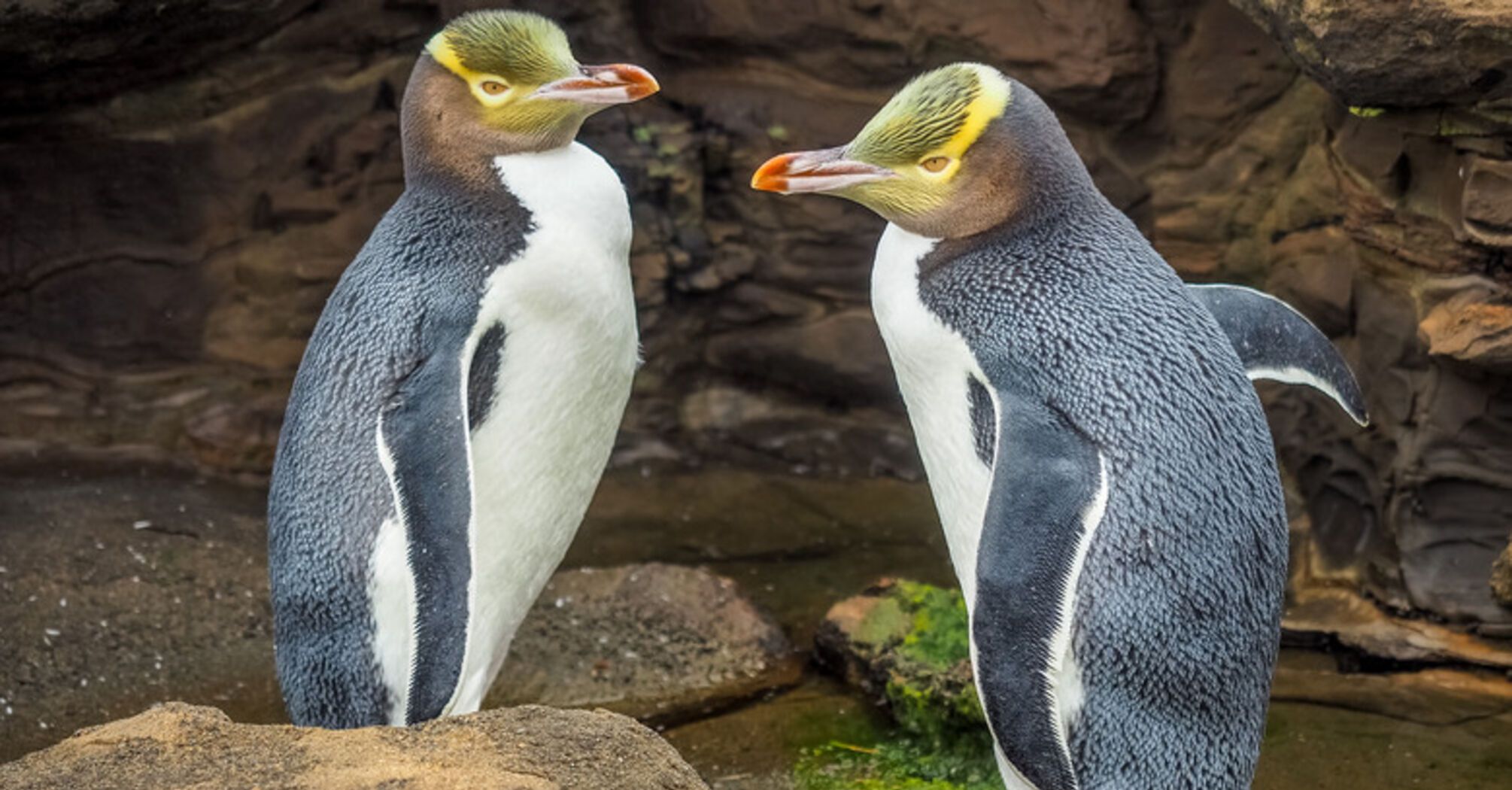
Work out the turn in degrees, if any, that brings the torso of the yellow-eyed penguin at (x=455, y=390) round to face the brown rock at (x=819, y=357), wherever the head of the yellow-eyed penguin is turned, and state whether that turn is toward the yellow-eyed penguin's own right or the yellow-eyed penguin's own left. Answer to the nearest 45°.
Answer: approximately 45° to the yellow-eyed penguin's own left

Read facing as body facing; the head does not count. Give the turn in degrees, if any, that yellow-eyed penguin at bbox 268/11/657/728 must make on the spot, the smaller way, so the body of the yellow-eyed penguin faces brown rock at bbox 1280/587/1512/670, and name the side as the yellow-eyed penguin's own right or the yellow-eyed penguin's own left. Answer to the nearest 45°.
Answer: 0° — it already faces it

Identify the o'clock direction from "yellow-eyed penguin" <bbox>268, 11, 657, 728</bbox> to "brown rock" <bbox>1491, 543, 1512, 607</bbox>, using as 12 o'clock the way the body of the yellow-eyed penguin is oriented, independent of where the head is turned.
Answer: The brown rock is roughly at 12 o'clock from the yellow-eyed penguin.

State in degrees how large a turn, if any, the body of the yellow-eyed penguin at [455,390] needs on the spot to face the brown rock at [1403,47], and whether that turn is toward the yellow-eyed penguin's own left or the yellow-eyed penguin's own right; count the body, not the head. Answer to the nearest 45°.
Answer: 0° — it already faces it

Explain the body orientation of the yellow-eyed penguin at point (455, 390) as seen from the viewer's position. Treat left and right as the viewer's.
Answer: facing to the right of the viewer

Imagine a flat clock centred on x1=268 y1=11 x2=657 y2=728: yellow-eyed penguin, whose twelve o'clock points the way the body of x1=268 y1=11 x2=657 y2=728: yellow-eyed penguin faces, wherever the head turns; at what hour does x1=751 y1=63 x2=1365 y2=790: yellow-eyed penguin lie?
x1=751 y1=63 x2=1365 y2=790: yellow-eyed penguin is roughly at 1 o'clock from x1=268 y1=11 x2=657 y2=728: yellow-eyed penguin.
